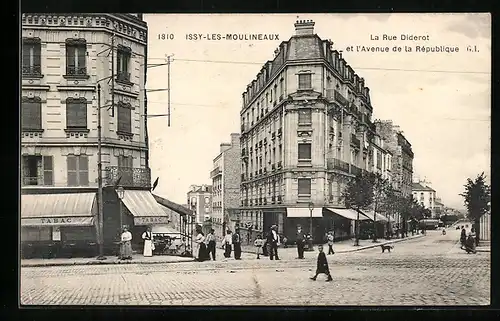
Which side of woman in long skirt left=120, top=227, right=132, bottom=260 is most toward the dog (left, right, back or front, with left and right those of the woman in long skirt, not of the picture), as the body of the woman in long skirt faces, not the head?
left

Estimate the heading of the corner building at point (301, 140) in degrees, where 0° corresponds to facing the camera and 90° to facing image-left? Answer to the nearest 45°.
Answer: approximately 0°

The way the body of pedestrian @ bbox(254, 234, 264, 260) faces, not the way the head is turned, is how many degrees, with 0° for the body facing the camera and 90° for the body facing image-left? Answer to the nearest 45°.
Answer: approximately 0°
